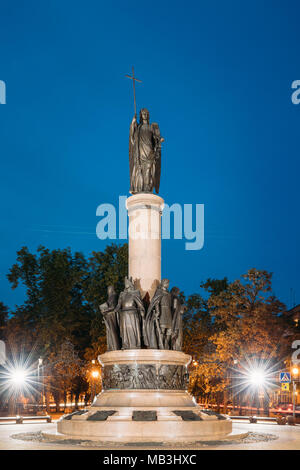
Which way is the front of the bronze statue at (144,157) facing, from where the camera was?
facing the viewer

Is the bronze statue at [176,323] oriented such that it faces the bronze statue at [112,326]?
no

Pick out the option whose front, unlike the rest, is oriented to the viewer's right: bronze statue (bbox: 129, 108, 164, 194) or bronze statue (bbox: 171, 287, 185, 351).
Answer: bronze statue (bbox: 171, 287, 185, 351)

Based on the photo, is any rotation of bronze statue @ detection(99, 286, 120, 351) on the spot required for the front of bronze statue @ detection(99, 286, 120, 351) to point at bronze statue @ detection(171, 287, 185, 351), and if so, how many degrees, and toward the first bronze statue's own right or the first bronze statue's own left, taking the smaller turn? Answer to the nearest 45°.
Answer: approximately 180°

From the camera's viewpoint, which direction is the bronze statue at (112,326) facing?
to the viewer's left

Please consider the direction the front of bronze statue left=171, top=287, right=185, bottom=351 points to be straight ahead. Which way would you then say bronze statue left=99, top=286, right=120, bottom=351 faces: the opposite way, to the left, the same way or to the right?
the opposite way

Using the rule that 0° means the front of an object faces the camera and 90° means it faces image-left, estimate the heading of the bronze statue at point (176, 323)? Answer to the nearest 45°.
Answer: approximately 270°

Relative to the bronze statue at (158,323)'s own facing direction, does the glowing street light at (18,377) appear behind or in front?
behind

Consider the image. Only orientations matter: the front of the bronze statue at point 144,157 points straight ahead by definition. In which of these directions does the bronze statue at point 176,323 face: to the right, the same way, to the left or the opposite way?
to the left

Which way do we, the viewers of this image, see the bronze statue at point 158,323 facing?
facing the viewer and to the right of the viewer

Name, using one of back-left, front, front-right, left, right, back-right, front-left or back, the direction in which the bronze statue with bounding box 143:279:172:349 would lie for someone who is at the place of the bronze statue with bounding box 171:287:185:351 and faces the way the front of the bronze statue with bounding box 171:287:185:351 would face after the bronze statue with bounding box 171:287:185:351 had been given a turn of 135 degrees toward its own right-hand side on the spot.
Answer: front

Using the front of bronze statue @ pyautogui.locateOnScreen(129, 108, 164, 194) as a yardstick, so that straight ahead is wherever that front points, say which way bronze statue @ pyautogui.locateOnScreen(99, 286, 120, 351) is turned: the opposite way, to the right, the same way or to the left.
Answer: to the right

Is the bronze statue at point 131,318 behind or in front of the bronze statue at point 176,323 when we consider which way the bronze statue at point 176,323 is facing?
behind
